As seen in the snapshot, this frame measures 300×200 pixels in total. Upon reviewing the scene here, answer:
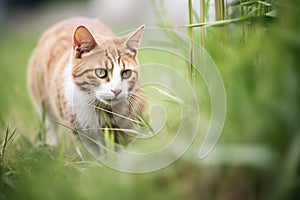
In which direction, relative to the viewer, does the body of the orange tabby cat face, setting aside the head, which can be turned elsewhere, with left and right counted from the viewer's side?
facing the viewer and to the right of the viewer
